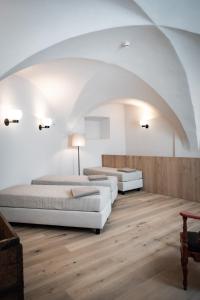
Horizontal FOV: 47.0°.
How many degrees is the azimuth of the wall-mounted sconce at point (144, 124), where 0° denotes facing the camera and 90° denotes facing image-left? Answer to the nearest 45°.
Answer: approximately 45°

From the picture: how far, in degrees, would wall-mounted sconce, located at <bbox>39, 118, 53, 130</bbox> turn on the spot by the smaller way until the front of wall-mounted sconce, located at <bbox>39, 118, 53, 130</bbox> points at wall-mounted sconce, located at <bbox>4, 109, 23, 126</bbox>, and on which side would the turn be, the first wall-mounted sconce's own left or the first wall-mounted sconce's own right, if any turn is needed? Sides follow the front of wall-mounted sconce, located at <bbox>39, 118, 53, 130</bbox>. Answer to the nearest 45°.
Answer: approximately 135° to the first wall-mounted sconce's own right

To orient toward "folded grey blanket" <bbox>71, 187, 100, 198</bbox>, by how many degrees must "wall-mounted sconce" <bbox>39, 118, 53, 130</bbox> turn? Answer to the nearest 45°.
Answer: approximately 90° to its right

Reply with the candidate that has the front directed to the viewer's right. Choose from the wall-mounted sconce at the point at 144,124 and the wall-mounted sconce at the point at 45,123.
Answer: the wall-mounted sconce at the point at 45,123

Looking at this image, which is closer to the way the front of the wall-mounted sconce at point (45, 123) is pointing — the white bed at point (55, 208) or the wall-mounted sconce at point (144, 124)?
the wall-mounted sconce

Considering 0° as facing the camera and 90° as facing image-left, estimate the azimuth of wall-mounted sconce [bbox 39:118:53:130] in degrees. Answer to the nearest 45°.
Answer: approximately 270°
